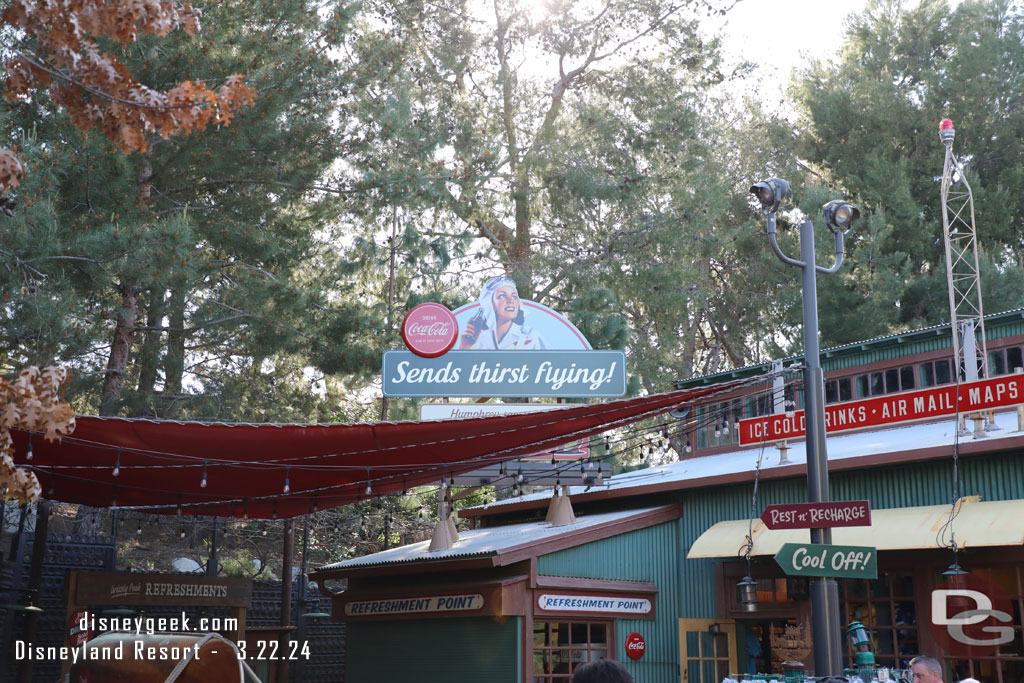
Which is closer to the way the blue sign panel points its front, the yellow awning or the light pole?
the light pole

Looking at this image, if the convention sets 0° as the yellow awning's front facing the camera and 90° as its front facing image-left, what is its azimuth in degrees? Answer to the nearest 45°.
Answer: approximately 45°

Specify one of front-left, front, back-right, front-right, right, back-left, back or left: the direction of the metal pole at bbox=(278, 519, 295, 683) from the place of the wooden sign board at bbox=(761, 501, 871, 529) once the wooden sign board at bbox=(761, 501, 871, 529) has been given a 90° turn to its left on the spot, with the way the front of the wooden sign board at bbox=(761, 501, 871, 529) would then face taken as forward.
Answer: back-left

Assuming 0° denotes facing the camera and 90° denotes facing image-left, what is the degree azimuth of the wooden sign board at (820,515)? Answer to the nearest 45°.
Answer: approximately 0°

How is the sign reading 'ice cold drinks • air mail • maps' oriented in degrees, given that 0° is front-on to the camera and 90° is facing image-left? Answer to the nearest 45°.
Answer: approximately 45°

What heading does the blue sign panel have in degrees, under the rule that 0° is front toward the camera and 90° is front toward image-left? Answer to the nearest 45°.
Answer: approximately 0°
